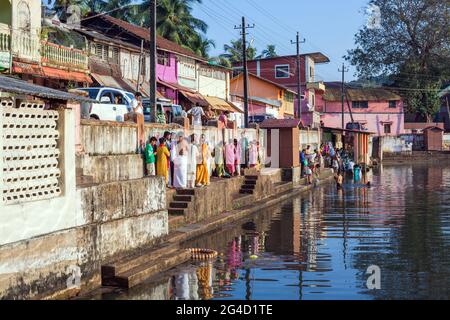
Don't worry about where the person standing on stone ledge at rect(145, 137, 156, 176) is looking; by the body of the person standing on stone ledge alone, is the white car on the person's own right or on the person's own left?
on the person's own left

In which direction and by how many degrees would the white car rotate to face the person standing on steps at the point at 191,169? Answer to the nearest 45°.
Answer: approximately 90° to its left

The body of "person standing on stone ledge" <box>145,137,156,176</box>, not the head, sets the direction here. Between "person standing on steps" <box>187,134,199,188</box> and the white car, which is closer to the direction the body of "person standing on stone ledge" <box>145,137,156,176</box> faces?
the person standing on steps

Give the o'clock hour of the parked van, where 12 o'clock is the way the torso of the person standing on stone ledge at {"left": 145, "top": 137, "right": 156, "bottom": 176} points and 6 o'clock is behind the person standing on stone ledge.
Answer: The parked van is roughly at 9 o'clock from the person standing on stone ledge.

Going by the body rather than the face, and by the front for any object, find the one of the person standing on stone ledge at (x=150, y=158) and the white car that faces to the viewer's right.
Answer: the person standing on stone ledge

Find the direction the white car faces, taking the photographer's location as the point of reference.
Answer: facing the viewer and to the left of the viewer

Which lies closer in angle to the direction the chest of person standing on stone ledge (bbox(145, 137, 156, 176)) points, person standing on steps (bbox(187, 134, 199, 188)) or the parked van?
the person standing on steps

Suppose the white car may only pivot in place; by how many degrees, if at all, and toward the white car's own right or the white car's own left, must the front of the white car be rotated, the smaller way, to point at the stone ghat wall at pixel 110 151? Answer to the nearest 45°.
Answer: approximately 45° to the white car's own left

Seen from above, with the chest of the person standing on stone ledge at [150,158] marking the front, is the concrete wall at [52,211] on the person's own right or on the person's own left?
on the person's own right

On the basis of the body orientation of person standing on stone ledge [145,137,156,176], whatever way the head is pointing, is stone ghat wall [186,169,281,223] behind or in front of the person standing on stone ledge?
in front

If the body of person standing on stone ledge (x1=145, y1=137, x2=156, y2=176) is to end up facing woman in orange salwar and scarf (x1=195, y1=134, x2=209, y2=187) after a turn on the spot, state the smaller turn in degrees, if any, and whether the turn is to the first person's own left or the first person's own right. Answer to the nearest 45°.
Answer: approximately 45° to the first person's own left

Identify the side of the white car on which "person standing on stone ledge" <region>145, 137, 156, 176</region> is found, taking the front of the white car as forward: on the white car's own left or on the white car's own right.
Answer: on the white car's own left

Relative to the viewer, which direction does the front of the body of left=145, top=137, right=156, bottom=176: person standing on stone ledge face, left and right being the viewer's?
facing to the right of the viewer

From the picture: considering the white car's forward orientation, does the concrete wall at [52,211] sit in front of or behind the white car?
in front
